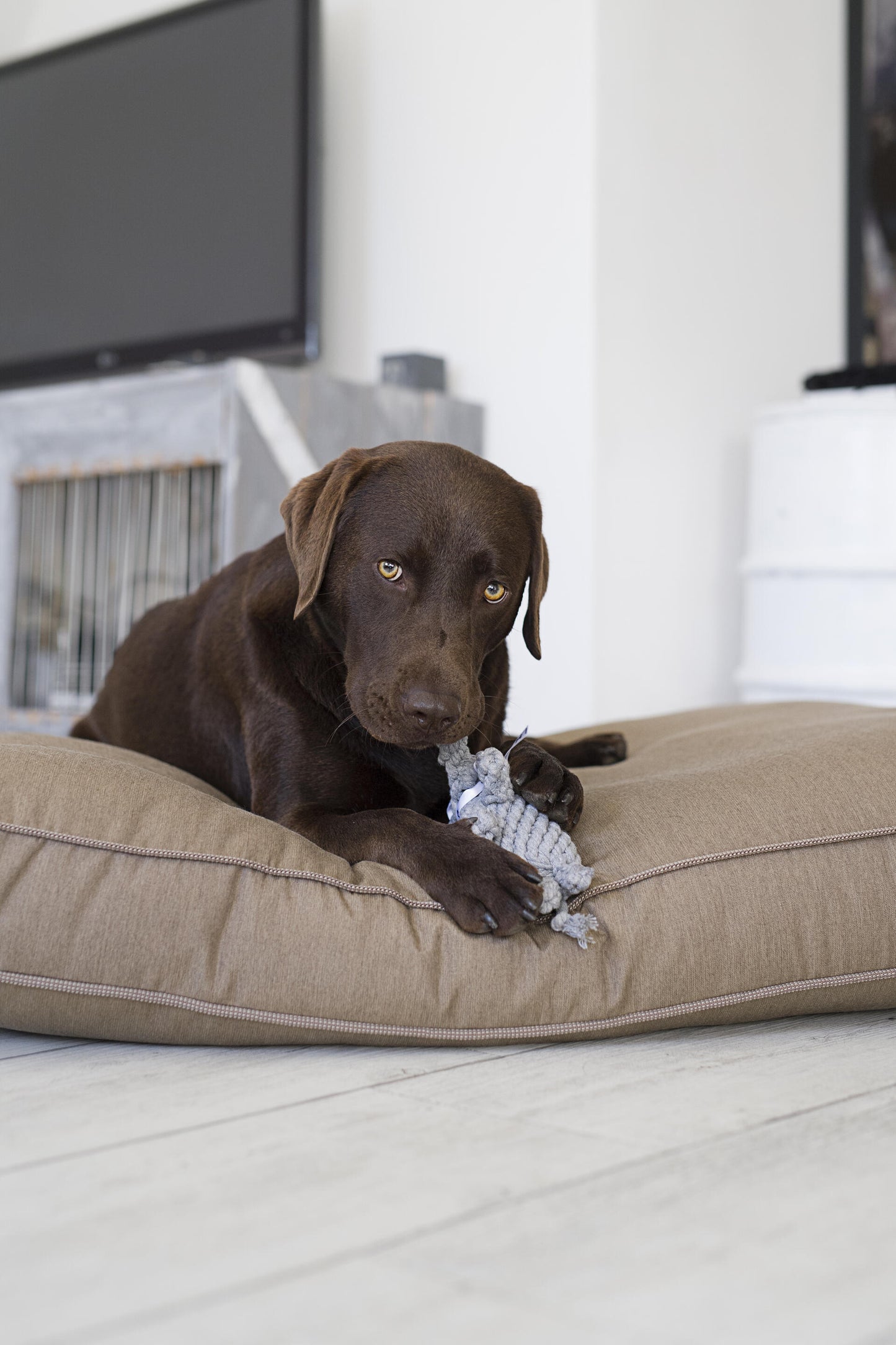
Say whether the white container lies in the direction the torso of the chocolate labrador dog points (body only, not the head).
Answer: no

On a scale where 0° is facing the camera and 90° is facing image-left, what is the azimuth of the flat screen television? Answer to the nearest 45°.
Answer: approximately 45°

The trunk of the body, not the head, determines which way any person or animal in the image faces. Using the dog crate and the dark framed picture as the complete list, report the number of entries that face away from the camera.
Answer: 0

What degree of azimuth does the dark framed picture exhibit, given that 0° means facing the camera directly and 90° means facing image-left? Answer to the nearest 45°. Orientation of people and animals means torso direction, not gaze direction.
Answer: approximately 0°

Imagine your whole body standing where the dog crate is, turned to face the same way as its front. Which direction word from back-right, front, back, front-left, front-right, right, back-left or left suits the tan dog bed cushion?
front-left

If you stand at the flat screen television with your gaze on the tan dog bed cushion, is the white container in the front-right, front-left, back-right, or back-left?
front-left

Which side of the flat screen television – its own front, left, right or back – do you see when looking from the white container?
left

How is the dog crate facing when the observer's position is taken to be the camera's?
facing the viewer and to the left of the viewer

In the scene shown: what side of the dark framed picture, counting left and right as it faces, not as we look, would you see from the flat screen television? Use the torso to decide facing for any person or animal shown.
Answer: right

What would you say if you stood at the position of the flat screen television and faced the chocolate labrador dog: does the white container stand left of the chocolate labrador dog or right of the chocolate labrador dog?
left

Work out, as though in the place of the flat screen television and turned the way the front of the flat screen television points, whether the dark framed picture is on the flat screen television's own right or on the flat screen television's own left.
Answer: on the flat screen television's own left

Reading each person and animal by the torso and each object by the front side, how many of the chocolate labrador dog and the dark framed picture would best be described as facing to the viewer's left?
0

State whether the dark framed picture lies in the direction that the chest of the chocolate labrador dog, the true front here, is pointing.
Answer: no
